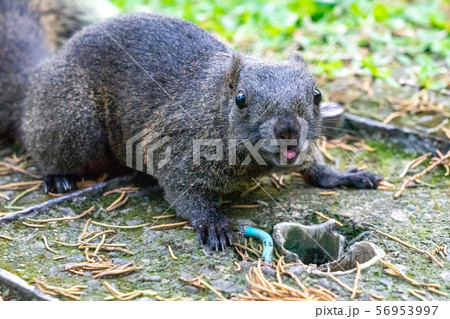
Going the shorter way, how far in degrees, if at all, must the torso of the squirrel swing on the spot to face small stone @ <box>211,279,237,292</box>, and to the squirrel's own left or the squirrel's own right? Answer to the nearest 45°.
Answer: approximately 45° to the squirrel's own right

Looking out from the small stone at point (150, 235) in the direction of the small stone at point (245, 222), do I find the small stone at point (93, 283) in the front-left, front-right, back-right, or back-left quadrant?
back-right

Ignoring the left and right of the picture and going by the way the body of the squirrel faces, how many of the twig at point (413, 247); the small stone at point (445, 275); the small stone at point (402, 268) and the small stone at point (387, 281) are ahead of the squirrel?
4

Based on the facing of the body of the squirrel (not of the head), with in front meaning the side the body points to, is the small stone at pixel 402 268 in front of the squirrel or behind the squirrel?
in front

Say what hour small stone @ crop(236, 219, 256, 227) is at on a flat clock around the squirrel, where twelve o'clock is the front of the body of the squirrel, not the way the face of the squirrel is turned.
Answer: The small stone is roughly at 12 o'clock from the squirrel.

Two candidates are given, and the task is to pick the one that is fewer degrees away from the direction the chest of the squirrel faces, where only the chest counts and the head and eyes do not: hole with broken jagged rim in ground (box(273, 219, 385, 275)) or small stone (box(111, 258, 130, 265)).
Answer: the hole with broken jagged rim in ground

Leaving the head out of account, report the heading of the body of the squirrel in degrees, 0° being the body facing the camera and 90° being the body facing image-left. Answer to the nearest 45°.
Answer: approximately 315°

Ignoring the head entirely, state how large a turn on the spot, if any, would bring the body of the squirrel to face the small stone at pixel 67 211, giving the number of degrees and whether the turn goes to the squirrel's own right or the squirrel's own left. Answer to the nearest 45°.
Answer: approximately 135° to the squirrel's own right

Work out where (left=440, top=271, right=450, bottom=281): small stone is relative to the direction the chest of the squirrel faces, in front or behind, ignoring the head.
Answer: in front

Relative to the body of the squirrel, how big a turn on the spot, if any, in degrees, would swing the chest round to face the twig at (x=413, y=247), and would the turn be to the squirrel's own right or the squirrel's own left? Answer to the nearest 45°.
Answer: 0° — it already faces it

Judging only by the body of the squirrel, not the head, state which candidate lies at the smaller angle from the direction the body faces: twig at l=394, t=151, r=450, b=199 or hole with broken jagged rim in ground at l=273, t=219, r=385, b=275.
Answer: the hole with broken jagged rim in ground
